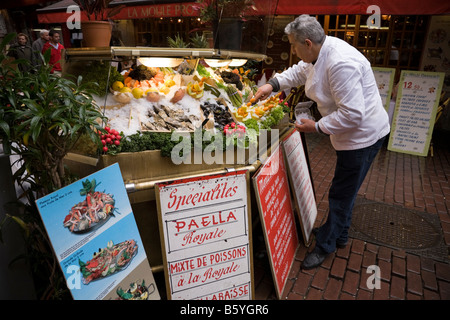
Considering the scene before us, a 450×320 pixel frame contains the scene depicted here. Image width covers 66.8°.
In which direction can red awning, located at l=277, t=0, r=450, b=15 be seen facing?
toward the camera

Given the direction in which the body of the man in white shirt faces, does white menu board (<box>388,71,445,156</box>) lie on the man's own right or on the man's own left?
on the man's own right

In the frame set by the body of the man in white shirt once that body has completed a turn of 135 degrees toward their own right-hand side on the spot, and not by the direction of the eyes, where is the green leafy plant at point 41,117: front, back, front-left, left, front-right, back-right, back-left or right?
back

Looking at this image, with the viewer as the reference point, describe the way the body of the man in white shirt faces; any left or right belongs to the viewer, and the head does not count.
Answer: facing to the left of the viewer

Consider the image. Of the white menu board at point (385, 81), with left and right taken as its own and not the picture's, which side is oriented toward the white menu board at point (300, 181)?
front

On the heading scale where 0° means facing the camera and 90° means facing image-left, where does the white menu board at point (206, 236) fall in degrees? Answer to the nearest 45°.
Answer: approximately 0°

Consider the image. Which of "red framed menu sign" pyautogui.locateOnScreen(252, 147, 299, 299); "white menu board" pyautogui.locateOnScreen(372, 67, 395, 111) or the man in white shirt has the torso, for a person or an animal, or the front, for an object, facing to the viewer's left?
the man in white shirt

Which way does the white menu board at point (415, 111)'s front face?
toward the camera

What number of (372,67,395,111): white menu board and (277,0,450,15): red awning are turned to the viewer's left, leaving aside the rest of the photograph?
0

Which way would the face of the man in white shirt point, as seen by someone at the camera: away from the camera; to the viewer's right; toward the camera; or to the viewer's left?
to the viewer's left

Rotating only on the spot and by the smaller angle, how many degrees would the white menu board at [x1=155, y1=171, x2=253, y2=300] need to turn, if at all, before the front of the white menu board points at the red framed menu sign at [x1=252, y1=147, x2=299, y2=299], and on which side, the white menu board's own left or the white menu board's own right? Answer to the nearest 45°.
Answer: approximately 135° to the white menu board's own left

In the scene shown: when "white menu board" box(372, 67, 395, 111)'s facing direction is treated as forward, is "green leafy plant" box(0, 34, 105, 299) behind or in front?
in front

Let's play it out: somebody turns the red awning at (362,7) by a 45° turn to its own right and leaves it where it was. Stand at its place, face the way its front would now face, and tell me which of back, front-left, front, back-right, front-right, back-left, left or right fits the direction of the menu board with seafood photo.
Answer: front-left
